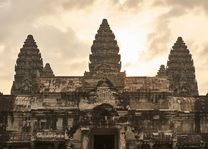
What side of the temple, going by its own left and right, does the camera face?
front
